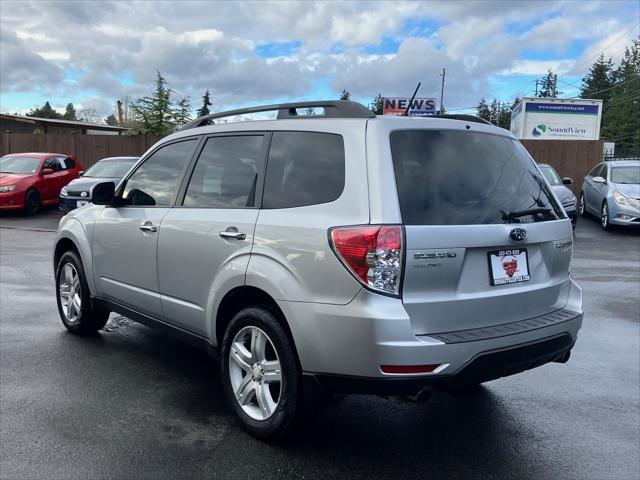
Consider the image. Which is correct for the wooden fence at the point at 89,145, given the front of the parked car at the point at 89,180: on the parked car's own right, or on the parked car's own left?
on the parked car's own right

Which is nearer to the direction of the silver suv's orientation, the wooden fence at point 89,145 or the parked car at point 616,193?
the wooden fence

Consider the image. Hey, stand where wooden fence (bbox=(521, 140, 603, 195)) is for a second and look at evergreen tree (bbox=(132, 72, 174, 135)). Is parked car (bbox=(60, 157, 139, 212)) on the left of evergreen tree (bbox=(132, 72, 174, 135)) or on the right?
left

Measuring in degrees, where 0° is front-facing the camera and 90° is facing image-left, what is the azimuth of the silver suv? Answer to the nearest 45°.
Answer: approximately 135°

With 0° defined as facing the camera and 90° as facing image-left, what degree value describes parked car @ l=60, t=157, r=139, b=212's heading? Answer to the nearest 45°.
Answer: approximately 45°

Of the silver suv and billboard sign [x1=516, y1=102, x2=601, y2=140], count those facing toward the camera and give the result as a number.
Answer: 1

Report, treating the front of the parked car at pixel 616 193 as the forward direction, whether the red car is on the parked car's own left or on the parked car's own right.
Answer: on the parked car's own right

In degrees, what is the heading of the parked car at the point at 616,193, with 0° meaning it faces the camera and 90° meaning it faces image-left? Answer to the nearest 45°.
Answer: approximately 315°

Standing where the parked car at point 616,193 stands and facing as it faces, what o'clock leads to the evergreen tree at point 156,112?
The evergreen tree is roughly at 5 o'clock from the parked car.
